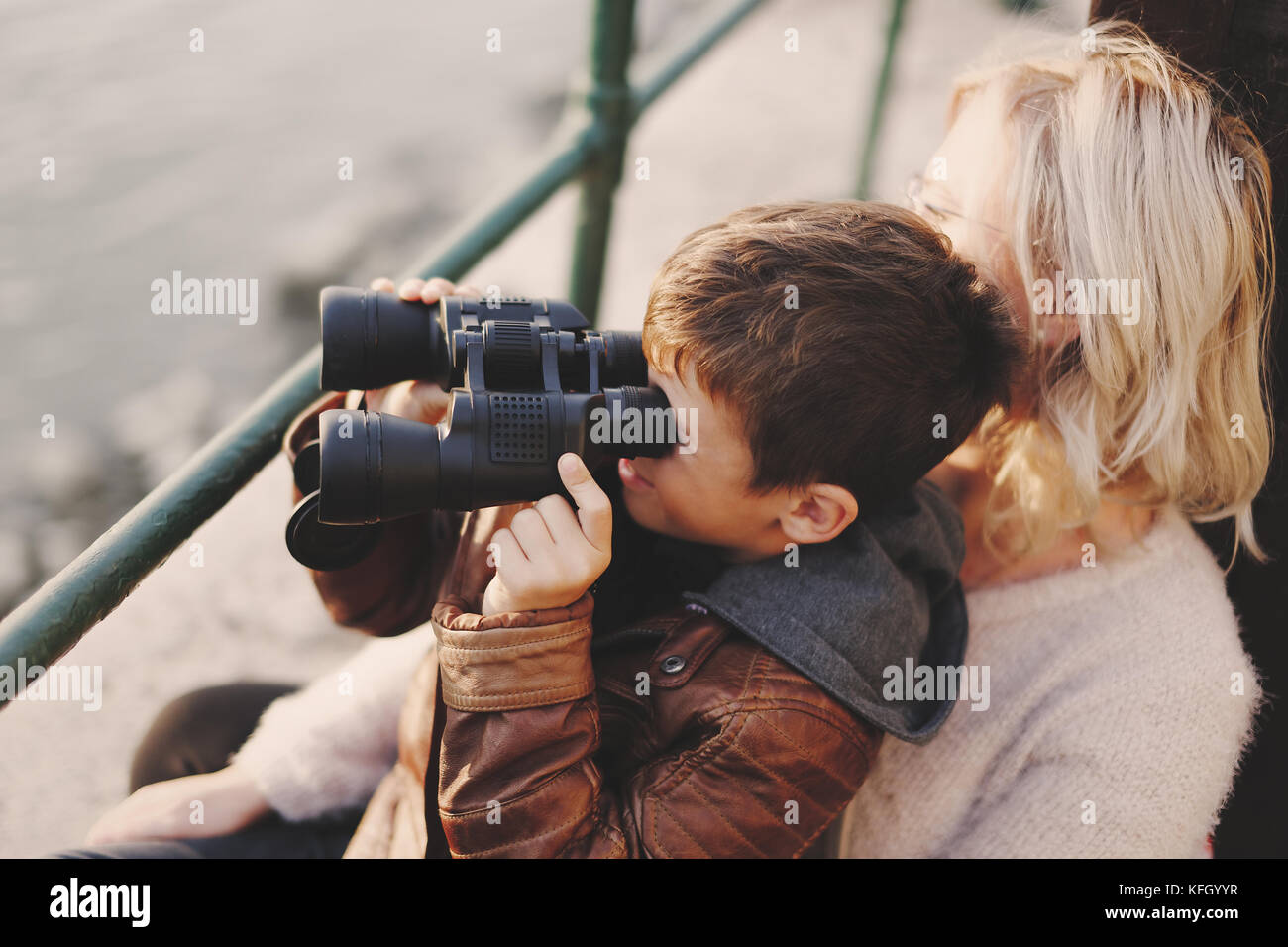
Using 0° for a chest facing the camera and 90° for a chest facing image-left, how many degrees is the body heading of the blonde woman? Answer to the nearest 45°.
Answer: approximately 90°

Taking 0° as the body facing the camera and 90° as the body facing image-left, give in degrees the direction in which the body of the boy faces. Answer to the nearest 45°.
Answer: approximately 90°

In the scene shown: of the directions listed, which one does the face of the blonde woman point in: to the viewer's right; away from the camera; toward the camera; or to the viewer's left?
to the viewer's left

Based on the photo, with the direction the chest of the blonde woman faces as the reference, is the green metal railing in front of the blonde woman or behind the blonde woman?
in front

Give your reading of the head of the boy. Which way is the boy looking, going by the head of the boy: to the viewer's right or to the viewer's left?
to the viewer's left
